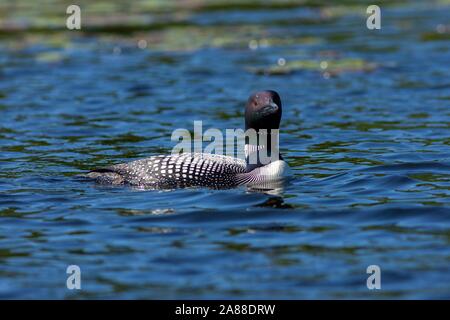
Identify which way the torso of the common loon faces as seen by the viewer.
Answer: to the viewer's right
